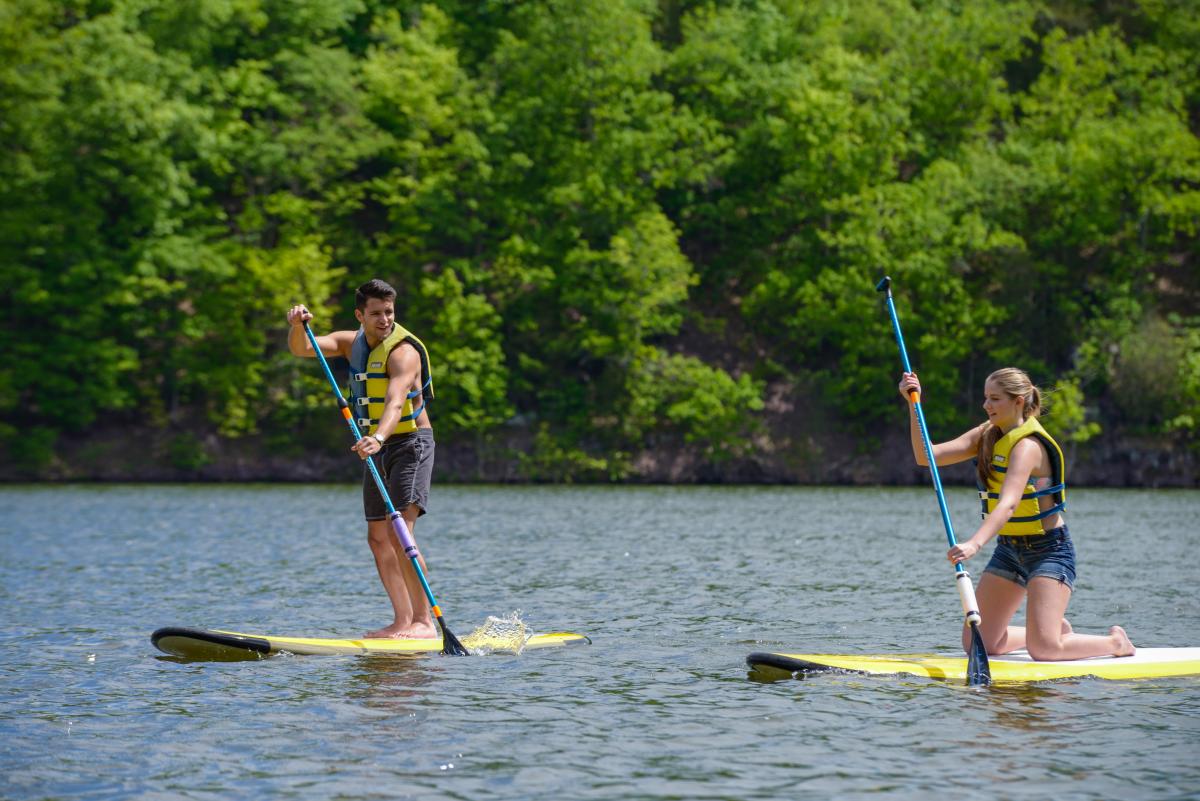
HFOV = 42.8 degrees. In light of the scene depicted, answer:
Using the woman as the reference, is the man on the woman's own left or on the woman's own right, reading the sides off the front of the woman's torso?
on the woman's own right

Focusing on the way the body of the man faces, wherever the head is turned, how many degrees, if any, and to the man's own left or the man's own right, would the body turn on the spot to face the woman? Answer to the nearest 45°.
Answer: approximately 90° to the man's own left

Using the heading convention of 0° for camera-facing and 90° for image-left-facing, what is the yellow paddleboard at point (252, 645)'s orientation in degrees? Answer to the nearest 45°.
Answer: approximately 90°

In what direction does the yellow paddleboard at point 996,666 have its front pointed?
to the viewer's left

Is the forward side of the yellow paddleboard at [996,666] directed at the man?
yes

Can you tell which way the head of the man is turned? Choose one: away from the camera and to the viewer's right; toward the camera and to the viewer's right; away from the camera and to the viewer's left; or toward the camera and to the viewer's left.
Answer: toward the camera and to the viewer's right

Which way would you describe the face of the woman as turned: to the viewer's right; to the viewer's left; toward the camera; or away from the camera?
to the viewer's left

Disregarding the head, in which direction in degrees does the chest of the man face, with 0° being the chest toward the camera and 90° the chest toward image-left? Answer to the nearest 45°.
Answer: approximately 45°
